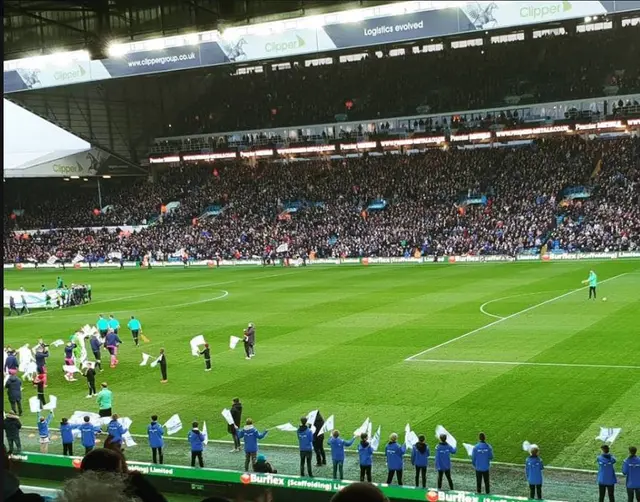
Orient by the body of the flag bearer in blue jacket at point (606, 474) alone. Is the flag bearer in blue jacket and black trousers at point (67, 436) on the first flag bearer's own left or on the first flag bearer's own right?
on the first flag bearer's own left

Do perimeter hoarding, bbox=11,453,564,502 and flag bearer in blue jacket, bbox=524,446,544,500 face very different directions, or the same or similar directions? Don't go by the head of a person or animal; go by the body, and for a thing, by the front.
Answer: very different directions

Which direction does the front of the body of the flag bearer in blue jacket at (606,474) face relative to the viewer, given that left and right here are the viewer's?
facing away from the viewer

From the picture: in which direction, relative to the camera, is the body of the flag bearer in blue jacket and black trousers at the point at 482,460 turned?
away from the camera

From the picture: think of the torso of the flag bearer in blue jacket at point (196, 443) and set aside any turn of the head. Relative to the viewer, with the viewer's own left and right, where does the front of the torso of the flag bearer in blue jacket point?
facing away from the viewer

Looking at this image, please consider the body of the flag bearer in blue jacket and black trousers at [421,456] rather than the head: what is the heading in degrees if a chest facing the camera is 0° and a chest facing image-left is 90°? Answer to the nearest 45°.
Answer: approximately 180°

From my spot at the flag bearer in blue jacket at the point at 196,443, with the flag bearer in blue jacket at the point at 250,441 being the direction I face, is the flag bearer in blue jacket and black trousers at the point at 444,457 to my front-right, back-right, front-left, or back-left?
front-right

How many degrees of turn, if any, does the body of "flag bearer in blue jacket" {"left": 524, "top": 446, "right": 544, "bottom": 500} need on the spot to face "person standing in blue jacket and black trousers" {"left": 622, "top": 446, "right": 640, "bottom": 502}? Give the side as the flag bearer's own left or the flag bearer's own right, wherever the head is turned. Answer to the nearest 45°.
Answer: approximately 90° to the flag bearer's own right

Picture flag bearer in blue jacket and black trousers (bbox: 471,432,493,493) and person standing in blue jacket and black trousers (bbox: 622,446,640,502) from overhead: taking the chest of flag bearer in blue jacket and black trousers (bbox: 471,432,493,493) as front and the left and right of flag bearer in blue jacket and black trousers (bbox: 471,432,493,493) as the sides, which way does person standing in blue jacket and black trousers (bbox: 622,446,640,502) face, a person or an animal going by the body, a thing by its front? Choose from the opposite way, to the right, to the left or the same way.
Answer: the same way

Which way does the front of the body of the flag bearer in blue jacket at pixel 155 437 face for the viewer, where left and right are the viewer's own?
facing away from the viewer

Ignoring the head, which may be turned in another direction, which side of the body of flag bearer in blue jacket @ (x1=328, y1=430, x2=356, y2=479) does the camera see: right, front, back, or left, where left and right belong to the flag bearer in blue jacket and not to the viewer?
back

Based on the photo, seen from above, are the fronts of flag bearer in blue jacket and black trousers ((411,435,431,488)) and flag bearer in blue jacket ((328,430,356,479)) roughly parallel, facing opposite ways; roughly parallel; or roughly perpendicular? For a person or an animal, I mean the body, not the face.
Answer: roughly parallel

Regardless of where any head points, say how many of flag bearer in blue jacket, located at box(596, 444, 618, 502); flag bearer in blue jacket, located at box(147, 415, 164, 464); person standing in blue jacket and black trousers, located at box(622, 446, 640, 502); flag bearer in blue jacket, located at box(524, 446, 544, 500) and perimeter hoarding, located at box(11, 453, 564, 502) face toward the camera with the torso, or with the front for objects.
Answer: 1

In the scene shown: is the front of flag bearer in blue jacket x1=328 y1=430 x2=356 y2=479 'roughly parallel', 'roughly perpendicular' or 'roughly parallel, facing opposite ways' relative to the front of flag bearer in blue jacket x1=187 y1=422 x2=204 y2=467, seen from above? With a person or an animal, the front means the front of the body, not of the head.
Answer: roughly parallel

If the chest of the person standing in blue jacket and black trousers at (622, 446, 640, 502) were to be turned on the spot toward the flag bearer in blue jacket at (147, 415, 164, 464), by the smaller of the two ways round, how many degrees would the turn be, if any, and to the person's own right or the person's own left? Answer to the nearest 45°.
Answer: approximately 90° to the person's own left

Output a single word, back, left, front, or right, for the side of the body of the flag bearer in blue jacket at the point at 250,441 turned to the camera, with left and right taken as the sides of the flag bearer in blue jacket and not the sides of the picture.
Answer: back

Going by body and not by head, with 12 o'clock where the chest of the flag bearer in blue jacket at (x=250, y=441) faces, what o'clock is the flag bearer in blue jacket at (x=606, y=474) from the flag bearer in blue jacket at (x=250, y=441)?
the flag bearer in blue jacket at (x=606, y=474) is roughly at 4 o'clock from the flag bearer in blue jacket at (x=250, y=441).

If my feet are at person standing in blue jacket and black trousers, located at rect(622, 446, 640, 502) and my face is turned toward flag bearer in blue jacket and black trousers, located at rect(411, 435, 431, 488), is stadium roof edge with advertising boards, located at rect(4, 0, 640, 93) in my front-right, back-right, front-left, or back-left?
front-right

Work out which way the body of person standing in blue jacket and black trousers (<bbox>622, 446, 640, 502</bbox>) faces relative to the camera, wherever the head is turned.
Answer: away from the camera
